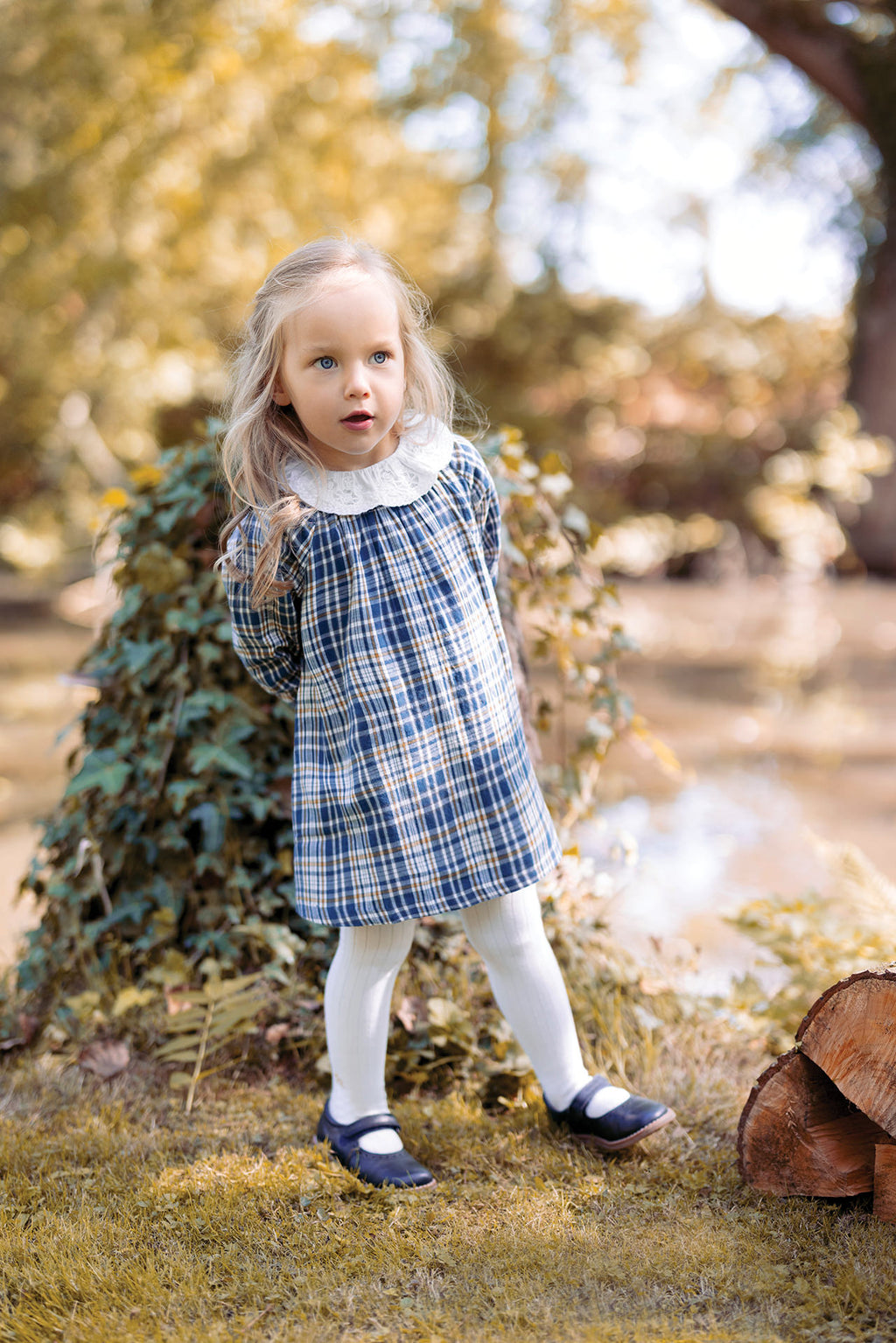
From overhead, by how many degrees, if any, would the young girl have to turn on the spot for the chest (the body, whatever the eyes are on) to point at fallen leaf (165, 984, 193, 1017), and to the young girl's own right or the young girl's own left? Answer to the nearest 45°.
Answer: approximately 180°

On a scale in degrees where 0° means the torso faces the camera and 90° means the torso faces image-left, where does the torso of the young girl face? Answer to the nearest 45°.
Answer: approximately 315°
